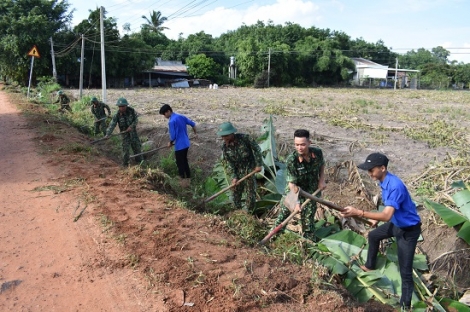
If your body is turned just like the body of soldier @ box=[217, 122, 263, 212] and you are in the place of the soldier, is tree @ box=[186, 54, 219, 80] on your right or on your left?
on your right

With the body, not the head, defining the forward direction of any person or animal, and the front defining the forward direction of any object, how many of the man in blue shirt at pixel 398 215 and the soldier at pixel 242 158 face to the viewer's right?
0

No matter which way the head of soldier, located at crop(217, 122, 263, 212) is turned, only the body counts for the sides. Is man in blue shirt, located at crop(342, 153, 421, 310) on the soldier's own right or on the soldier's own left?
on the soldier's own left

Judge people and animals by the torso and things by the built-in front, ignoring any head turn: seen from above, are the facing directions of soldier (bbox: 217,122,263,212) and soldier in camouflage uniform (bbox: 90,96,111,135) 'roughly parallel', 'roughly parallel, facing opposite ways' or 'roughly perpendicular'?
roughly parallel

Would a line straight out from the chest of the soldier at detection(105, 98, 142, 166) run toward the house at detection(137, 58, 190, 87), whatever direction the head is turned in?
no

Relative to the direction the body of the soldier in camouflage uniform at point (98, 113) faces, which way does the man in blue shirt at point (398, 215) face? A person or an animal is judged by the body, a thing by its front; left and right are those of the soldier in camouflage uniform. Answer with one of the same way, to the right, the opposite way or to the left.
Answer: to the right

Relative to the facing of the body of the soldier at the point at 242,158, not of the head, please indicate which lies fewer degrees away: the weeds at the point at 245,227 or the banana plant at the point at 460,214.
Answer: the weeds

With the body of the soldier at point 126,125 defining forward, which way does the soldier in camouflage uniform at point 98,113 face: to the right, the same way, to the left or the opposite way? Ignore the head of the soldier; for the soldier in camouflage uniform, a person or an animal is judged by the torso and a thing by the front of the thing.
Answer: the same way

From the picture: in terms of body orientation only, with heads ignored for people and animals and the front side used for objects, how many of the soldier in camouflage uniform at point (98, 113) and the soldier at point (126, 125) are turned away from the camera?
0

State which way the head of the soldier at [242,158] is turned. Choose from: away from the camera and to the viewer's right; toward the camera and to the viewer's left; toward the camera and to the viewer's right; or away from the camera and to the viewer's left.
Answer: toward the camera and to the viewer's left

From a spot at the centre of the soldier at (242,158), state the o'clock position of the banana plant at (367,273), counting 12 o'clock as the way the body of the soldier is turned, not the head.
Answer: The banana plant is roughly at 9 o'clock from the soldier.

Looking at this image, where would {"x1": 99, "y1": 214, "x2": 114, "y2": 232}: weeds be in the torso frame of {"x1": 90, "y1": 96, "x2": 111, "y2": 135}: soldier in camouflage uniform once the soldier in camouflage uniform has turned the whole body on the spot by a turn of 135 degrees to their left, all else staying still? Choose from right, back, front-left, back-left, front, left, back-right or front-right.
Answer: right

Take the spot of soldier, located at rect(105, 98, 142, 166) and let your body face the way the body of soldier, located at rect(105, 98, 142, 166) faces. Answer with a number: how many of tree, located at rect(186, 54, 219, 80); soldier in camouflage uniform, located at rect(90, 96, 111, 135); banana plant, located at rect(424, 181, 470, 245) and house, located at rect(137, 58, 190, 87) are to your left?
1

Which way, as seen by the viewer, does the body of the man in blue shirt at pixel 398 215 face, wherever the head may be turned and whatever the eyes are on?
to the viewer's left

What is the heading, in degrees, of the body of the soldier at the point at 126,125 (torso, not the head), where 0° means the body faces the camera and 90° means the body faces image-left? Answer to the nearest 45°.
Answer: approximately 45°

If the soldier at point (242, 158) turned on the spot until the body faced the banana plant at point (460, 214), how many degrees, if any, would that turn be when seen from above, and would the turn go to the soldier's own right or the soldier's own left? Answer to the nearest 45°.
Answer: approximately 135° to the soldier's own left

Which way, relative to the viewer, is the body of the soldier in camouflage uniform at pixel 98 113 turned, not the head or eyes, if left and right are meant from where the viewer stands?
facing the viewer and to the left of the viewer

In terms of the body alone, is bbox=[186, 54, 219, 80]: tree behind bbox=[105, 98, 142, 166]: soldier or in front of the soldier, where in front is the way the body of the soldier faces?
behind

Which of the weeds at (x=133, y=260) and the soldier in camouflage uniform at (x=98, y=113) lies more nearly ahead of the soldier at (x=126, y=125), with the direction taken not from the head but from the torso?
the weeds

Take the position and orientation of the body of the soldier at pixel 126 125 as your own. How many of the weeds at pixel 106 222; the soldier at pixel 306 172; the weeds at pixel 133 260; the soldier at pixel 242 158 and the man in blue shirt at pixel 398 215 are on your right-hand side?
0
